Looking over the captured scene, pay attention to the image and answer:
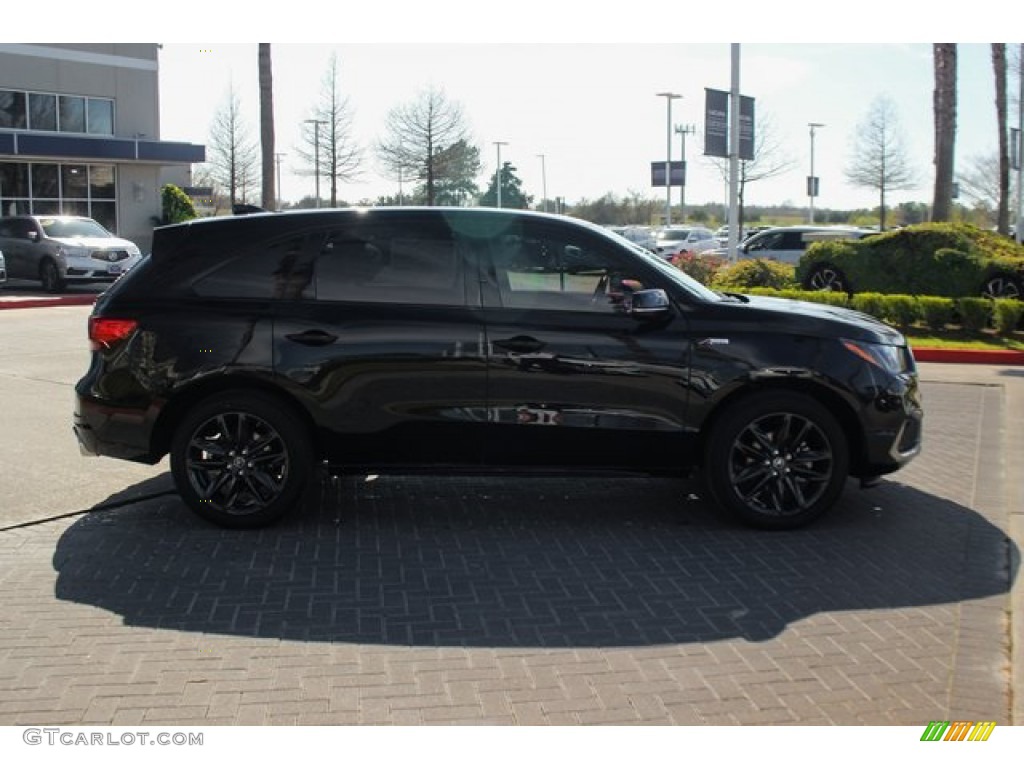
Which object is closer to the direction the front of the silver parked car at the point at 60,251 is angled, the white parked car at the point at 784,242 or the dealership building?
the white parked car

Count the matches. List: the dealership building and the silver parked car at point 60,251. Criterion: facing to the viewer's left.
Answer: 0

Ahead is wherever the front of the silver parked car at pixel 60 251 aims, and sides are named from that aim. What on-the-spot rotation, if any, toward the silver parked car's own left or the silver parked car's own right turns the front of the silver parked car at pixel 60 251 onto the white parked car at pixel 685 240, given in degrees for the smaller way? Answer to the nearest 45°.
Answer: approximately 90° to the silver parked car's own left

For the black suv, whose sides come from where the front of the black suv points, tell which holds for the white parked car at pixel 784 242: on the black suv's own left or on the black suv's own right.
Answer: on the black suv's own left

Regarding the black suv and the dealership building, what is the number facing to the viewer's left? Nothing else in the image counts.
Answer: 0

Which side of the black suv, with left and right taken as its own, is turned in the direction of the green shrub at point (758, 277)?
left

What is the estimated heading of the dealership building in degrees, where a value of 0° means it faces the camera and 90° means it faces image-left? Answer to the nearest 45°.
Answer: approximately 315°

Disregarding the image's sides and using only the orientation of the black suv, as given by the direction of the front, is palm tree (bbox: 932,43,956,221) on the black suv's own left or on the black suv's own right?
on the black suv's own left

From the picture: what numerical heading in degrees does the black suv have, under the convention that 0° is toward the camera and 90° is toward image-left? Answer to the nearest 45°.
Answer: approximately 270°
